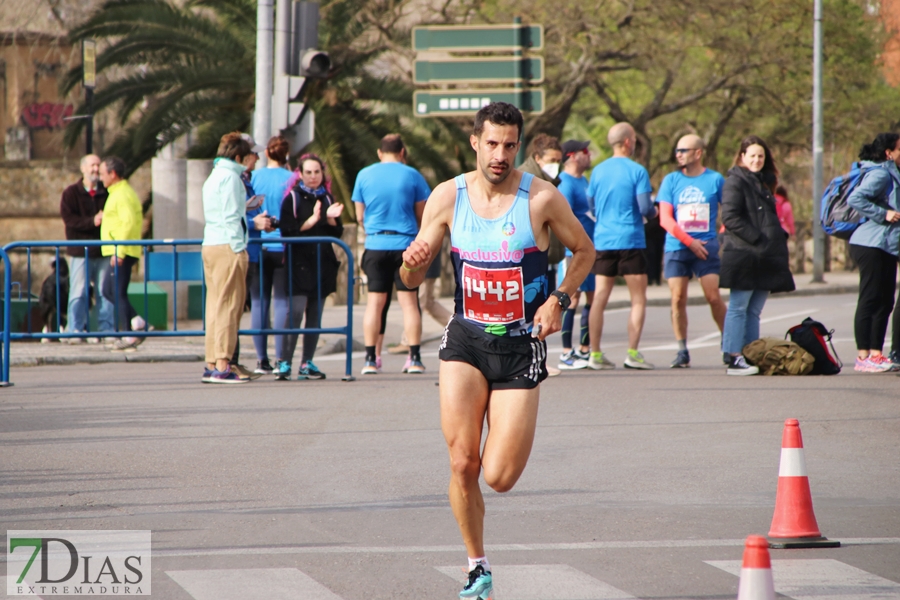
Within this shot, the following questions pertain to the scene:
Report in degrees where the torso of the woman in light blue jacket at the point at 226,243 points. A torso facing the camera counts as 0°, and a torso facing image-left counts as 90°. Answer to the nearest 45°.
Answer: approximately 270°

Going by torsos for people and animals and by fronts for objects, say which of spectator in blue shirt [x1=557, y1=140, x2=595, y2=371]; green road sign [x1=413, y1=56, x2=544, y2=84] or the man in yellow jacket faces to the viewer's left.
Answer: the man in yellow jacket

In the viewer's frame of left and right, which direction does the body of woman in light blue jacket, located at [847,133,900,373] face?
facing to the right of the viewer

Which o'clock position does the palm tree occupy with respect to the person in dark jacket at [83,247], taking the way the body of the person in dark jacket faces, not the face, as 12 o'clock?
The palm tree is roughly at 8 o'clock from the person in dark jacket.

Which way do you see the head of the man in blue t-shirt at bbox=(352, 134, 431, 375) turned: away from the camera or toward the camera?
away from the camera

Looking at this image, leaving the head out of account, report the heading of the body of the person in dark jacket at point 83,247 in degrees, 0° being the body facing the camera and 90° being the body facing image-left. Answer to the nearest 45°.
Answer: approximately 315°

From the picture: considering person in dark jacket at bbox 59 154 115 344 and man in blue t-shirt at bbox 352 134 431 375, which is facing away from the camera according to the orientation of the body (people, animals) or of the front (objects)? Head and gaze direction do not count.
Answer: the man in blue t-shirt

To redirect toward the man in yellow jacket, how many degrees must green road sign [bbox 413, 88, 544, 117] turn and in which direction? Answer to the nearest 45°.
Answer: approximately 45° to its right

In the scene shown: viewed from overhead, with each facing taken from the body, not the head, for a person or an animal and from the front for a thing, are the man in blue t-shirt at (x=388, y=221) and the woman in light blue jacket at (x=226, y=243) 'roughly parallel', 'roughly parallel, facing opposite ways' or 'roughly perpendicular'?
roughly perpendicular
